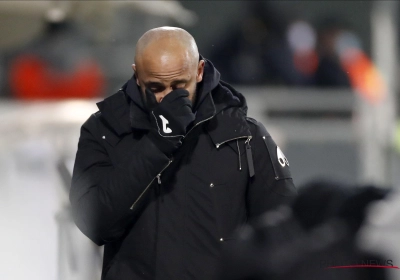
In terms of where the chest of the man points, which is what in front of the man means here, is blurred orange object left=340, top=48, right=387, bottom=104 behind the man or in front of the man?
behind

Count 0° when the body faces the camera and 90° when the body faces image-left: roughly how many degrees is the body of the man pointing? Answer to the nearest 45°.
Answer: approximately 0°

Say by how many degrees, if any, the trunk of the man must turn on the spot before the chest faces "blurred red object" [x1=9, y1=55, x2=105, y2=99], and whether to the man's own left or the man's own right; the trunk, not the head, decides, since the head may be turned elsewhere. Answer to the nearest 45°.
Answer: approximately 180°
